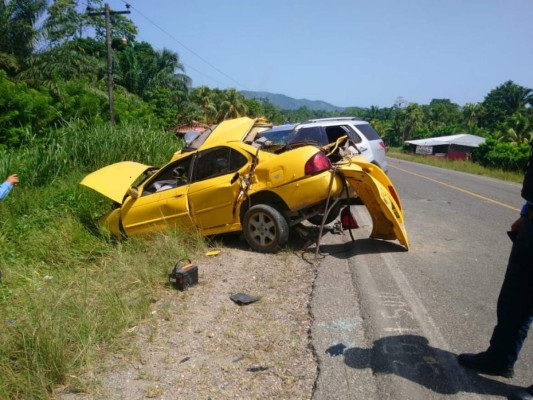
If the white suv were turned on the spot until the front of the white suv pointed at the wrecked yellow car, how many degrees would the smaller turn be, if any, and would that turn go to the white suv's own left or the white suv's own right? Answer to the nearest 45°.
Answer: approximately 45° to the white suv's own left

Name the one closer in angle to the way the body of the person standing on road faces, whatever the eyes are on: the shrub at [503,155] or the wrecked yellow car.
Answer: the wrecked yellow car

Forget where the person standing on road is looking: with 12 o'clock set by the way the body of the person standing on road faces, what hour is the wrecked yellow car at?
The wrecked yellow car is roughly at 1 o'clock from the person standing on road.

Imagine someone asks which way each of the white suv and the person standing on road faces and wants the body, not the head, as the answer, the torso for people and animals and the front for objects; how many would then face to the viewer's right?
0

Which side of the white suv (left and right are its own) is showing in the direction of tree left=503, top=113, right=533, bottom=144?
back

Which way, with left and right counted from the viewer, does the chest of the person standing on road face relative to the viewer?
facing to the left of the viewer

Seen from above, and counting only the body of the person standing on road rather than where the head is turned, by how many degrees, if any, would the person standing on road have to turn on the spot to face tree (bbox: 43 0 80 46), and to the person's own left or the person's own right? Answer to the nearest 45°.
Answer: approximately 45° to the person's own right

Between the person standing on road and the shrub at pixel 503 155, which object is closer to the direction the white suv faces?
the person standing on road

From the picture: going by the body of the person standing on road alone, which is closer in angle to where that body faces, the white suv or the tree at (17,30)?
the tree

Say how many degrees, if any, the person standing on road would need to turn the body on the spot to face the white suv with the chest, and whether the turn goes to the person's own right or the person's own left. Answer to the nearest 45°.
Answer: approximately 45° to the person's own right
